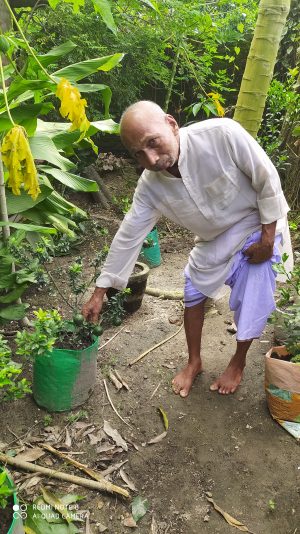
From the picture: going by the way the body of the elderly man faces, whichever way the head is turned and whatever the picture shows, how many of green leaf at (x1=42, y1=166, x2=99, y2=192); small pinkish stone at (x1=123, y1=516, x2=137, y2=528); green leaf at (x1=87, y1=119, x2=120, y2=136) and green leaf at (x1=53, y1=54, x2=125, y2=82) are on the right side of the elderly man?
3

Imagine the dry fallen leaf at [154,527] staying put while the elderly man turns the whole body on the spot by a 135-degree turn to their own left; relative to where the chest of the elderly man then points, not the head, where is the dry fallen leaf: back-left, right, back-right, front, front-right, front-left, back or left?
right

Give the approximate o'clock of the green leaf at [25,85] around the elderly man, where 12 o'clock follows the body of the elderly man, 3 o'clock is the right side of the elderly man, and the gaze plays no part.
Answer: The green leaf is roughly at 2 o'clock from the elderly man.

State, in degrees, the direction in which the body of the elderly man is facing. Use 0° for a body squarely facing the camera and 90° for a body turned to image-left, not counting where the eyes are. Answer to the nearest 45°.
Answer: approximately 45°

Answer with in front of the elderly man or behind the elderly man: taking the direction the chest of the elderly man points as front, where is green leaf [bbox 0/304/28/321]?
in front

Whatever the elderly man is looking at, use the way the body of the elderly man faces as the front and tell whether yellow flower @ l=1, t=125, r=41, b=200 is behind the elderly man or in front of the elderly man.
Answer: in front

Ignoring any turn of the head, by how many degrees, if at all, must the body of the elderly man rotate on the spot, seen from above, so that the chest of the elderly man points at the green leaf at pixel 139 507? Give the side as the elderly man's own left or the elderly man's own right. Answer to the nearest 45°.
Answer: approximately 45° to the elderly man's own left
